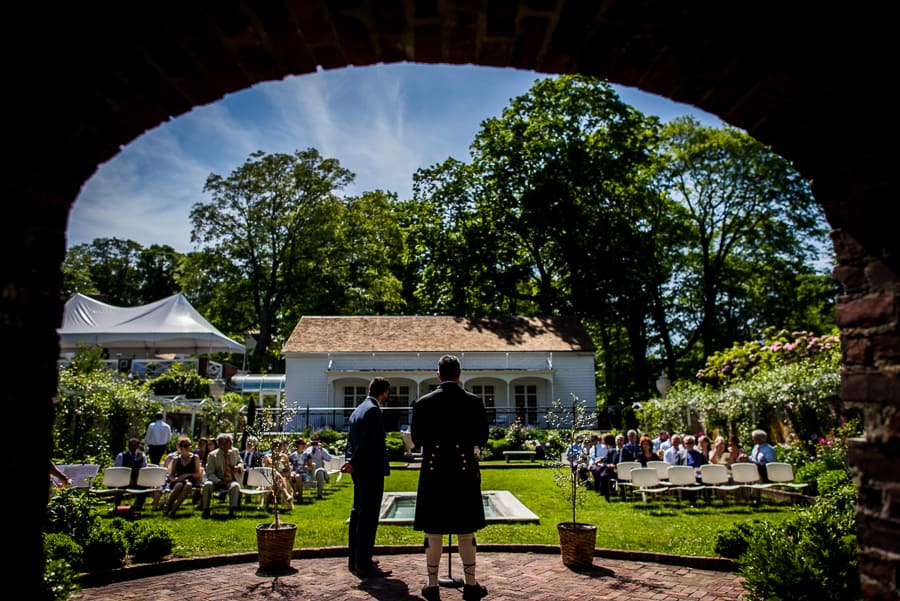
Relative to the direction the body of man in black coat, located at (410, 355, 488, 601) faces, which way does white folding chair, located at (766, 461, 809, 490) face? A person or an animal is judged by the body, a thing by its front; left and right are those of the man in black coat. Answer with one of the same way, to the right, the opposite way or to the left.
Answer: the opposite way

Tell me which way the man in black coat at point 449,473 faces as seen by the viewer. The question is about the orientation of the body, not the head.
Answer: away from the camera

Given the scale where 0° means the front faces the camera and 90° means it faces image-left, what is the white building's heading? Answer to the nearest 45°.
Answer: approximately 0°

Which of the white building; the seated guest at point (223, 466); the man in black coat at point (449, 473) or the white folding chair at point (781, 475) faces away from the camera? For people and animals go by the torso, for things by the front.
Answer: the man in black coat

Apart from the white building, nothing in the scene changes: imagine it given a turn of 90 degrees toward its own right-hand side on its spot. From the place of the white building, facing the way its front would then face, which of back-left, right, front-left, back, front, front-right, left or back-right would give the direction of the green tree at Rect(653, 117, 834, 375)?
back

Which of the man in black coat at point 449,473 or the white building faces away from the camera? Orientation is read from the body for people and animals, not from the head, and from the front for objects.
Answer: the man in black coat

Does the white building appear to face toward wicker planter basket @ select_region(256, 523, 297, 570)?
yes

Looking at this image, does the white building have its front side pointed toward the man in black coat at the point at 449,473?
yes

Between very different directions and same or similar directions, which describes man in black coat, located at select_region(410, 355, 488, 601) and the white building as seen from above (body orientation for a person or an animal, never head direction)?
very different directions

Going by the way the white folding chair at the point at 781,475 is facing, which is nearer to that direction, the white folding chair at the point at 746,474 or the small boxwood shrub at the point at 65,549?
the small boxwood shrub

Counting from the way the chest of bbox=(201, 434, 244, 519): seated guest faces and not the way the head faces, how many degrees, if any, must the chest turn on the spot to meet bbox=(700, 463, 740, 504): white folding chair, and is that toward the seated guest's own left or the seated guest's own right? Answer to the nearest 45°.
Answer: approximately 90° to the seated guest's own left

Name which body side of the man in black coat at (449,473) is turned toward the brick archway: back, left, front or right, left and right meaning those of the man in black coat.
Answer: back

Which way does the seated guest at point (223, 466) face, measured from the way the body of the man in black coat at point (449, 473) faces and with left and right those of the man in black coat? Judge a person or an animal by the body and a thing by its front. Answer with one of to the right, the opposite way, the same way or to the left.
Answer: the opposite way

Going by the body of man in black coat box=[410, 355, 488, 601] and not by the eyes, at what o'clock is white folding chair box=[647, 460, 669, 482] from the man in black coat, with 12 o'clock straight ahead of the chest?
The white folding chair is roughly at 1 o'clock from the man in black coat.

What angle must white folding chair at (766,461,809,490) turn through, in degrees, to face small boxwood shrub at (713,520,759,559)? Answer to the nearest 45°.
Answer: approximately 45° to its right
